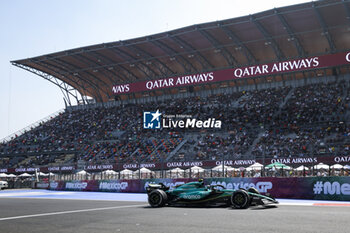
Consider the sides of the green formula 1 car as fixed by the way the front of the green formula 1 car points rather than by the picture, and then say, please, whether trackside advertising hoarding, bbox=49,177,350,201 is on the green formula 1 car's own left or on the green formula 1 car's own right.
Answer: on the green formula 1 car's own left

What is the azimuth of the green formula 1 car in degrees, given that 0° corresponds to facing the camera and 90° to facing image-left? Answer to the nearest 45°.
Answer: approximately 270°
